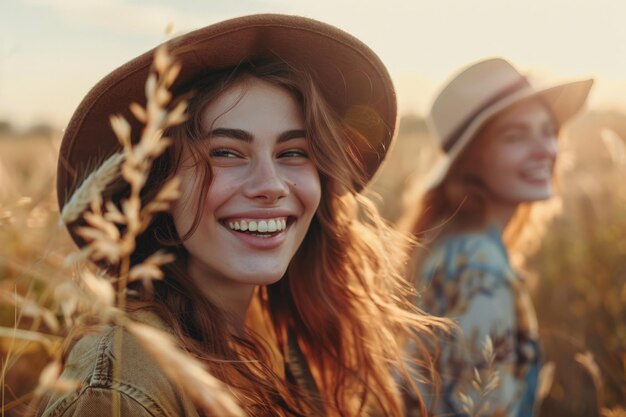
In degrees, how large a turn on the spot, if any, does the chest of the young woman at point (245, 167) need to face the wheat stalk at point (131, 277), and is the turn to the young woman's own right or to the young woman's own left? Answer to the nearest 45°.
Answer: approximately 45° to the young woman's own right

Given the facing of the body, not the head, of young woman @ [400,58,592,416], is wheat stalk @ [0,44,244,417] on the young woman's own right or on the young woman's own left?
on the young woman's own right

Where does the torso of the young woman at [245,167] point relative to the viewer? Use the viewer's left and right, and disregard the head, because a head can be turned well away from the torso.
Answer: facing the viewer and to the right of the viewer

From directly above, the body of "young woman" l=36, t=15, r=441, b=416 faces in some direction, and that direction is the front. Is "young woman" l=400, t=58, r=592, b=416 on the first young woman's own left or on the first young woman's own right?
on the first young woman's own left

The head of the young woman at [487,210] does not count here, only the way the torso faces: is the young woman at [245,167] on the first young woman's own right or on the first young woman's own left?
on the first young woman's own right

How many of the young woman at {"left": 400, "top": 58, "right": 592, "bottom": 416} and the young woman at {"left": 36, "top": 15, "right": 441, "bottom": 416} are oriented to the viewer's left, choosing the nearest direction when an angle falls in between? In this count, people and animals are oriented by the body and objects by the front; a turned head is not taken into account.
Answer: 0
